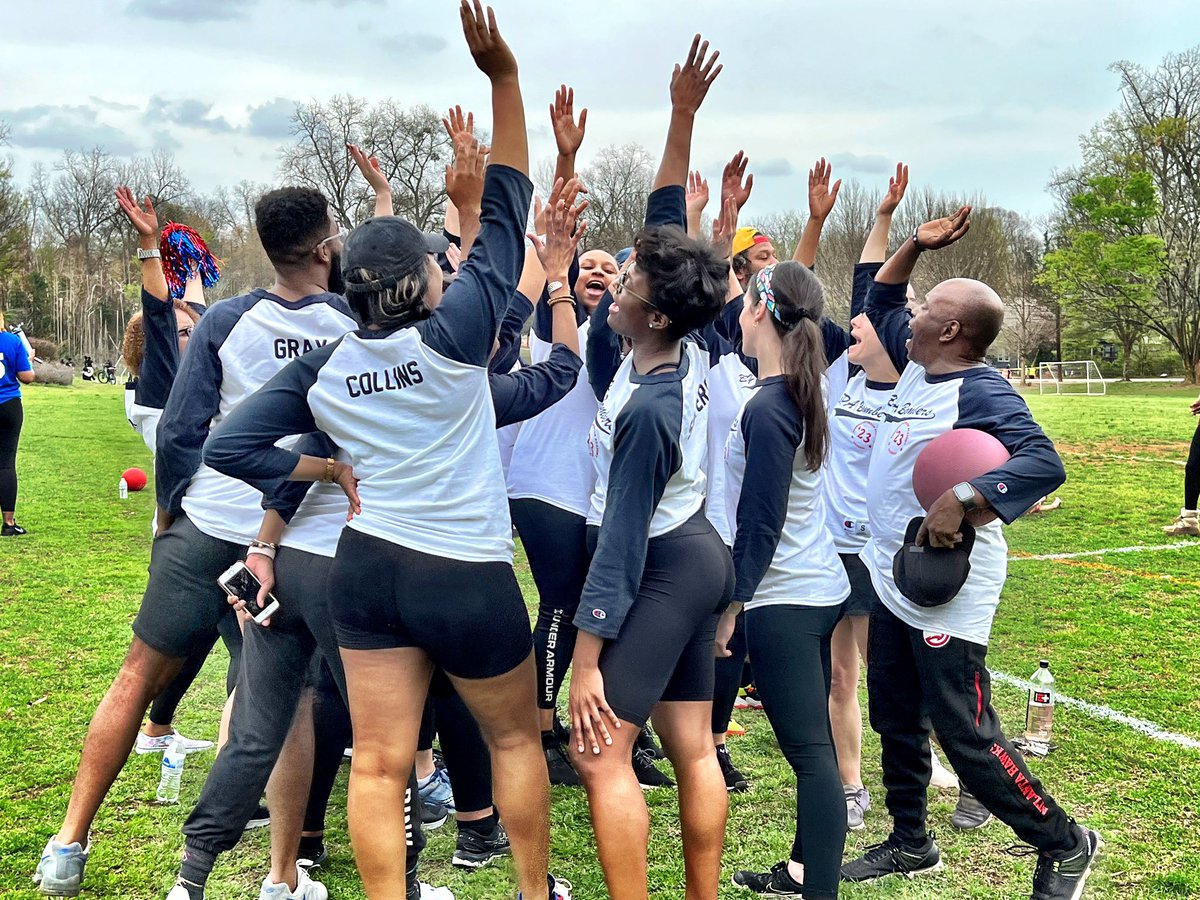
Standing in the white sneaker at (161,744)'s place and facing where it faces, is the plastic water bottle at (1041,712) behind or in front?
in front

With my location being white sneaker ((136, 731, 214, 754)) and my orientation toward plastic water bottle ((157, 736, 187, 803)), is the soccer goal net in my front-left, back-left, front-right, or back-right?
back-left

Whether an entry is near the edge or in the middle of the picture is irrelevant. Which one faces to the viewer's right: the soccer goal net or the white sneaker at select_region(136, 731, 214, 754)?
the white sneaker

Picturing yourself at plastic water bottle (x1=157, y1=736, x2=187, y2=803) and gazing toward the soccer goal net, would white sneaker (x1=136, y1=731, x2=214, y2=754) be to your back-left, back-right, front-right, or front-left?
front-left

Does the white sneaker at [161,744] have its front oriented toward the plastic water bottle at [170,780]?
no

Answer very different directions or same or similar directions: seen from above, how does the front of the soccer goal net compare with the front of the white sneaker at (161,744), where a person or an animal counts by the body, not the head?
very different directions

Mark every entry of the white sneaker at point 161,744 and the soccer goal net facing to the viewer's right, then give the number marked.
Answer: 1

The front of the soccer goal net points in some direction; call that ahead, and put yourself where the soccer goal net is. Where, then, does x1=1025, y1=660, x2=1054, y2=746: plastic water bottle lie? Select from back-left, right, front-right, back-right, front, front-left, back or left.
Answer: front-left

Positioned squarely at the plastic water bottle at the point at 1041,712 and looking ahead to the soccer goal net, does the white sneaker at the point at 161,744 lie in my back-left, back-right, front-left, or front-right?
back-left

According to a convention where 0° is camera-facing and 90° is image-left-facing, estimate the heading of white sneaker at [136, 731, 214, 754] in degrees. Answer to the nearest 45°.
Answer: approximately 270°

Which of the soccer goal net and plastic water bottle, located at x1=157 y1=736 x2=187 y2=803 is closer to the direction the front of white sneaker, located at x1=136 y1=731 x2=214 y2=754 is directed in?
the soccer goal net

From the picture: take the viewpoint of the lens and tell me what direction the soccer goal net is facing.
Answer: facing the viewer and to the left of the viewer
